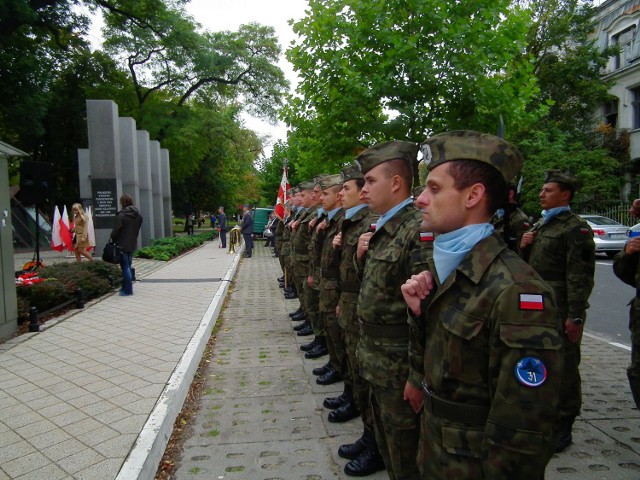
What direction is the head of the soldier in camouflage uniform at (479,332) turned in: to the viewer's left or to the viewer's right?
to the viewer's left

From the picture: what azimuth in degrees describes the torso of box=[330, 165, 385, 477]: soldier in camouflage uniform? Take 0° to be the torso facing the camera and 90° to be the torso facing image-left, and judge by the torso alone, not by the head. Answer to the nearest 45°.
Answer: approximately 90°

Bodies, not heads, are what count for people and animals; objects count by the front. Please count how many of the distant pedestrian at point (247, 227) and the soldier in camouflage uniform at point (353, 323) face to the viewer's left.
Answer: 2

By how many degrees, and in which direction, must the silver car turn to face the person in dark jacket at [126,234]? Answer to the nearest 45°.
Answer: approximately 90° to its left

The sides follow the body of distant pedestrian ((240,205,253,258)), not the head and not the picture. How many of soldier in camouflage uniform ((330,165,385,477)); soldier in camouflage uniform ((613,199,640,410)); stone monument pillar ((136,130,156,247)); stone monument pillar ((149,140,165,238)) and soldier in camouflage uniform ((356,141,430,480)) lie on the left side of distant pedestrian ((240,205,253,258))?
3

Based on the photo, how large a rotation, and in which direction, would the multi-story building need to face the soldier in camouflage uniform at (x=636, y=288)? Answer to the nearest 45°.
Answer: approximately 45° to its left

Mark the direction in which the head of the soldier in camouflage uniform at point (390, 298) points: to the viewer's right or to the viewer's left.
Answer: to the viewer's left

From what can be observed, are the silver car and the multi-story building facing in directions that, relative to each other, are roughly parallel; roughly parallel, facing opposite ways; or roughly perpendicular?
roughly perpendicular

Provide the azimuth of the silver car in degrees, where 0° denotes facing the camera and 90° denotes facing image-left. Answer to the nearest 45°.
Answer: approximately 135°

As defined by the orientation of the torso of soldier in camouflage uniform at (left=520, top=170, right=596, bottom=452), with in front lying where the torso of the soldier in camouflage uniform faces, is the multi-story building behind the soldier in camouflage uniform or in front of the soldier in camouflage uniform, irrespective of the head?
behind

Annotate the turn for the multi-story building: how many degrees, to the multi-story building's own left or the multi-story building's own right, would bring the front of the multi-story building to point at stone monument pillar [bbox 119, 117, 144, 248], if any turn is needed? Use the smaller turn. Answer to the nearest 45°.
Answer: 0° — it already faces it

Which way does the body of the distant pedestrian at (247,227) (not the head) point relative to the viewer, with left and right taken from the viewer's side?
facing to the left of the viewer

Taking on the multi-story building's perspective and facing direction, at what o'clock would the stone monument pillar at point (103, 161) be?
The stone monument pillar is roughly at 12 o'clock from the multi-story building.

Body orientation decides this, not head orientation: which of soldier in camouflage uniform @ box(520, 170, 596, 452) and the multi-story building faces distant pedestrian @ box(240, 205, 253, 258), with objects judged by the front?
the multi-story building

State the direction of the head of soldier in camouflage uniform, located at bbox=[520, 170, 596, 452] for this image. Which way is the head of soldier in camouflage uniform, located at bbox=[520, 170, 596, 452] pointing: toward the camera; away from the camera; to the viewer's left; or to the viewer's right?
to the viewer's left

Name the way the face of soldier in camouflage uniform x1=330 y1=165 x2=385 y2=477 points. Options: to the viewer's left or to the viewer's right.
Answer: to the viewer's left
